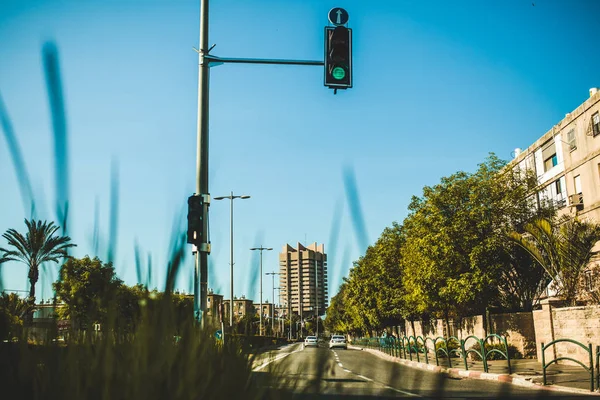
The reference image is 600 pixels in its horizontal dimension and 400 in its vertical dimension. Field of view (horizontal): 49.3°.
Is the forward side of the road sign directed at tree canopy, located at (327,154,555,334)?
no

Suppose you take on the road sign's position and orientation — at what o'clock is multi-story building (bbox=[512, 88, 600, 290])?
The multi-story building is roughly at 7 o'clock from the road sign.

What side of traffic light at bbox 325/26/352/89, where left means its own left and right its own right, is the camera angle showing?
front

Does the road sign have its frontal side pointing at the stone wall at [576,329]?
no

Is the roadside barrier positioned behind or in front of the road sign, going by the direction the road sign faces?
behind

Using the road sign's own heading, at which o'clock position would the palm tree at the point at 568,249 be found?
The palm tree is roughly at 7 o'clock from the road sign.
